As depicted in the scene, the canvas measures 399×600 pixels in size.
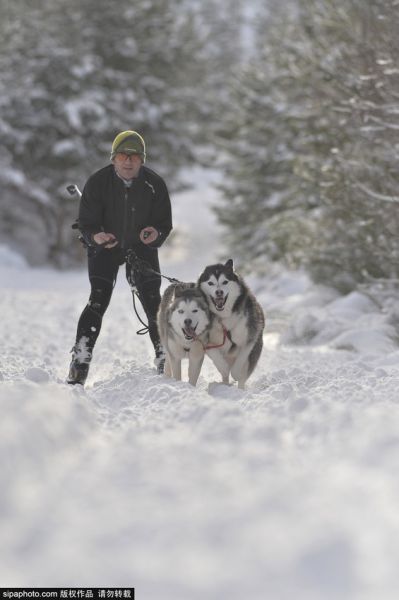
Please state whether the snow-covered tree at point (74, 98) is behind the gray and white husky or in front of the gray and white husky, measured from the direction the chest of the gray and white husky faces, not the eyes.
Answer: behind

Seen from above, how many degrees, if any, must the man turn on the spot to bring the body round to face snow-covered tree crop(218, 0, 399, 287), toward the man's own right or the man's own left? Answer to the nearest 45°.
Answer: approximately 135° to the man's own left

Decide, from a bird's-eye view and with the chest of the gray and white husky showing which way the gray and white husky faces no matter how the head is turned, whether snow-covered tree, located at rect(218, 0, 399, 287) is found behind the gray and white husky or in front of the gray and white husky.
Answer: behind

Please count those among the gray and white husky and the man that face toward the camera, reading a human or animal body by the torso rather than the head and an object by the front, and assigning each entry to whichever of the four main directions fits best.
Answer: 2

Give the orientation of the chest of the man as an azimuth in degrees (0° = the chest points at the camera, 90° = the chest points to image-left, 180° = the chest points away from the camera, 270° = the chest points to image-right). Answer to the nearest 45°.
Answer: approximately 0°

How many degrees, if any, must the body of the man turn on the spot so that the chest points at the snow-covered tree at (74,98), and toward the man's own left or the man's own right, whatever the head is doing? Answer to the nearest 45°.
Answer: approximately 180°
